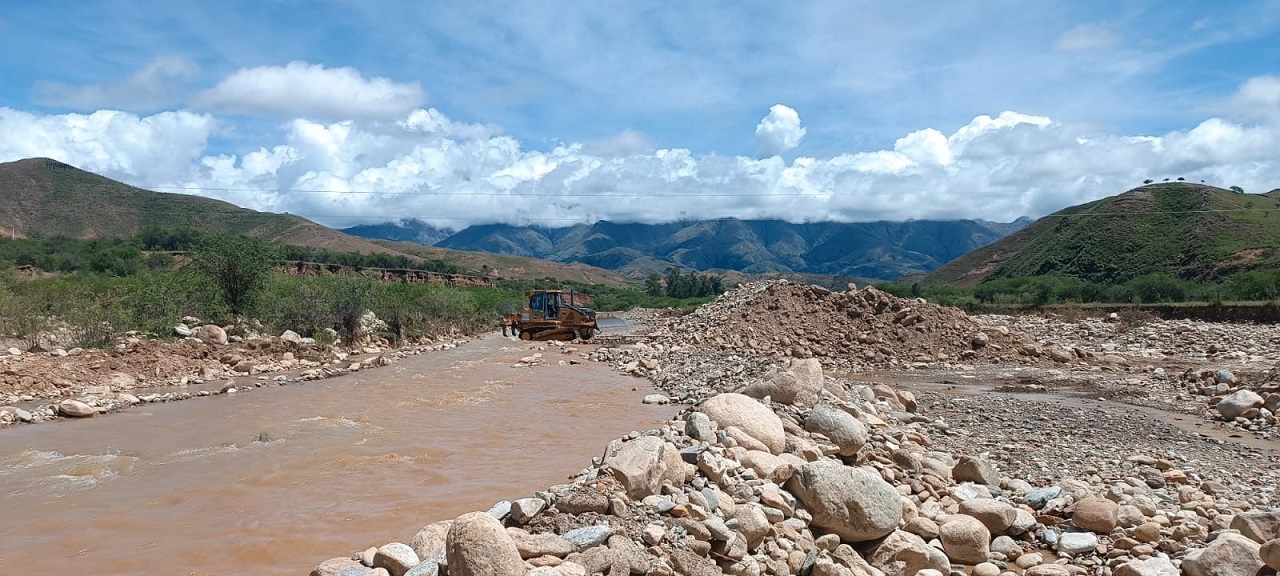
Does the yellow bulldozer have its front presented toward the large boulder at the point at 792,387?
no

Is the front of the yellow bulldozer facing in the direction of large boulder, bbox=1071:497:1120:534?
no

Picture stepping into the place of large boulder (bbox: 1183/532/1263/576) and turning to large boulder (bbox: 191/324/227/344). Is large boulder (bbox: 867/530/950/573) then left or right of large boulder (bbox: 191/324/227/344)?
left

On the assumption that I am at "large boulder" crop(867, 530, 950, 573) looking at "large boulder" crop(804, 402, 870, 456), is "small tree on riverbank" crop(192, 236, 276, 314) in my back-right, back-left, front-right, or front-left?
front-left

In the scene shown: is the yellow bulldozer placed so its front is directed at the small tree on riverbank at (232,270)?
no

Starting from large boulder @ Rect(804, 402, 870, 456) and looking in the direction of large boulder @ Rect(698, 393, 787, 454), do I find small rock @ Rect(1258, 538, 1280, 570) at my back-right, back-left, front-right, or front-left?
back-left
